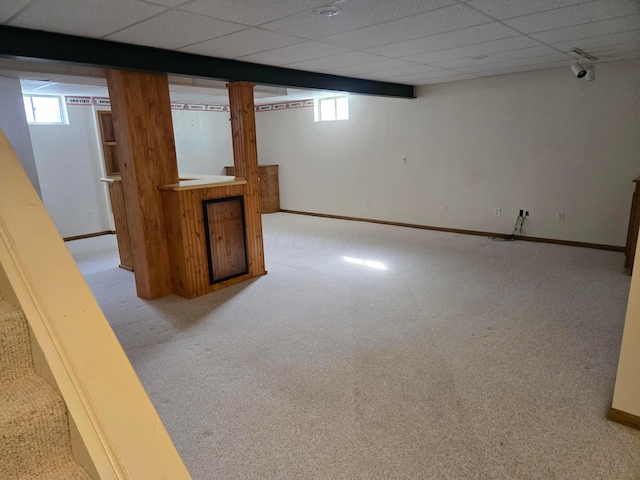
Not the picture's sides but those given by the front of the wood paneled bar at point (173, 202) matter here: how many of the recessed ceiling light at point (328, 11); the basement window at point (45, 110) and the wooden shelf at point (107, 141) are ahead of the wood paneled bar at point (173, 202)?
1

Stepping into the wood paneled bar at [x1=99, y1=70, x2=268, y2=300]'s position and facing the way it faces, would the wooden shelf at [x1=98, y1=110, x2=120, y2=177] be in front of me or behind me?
behind

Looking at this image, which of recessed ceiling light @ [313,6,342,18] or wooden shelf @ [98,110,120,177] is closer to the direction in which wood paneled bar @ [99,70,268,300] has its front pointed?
the recessed ceiling light

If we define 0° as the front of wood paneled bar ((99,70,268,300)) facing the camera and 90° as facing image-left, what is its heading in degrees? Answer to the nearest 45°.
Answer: approximately 315°

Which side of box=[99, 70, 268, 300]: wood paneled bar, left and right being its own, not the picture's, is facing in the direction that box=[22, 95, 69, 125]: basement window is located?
back

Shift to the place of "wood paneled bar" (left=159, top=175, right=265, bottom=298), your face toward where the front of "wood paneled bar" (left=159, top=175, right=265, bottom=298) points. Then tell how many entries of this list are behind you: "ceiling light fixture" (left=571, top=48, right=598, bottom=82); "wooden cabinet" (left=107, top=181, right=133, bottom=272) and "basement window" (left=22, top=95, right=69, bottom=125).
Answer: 2

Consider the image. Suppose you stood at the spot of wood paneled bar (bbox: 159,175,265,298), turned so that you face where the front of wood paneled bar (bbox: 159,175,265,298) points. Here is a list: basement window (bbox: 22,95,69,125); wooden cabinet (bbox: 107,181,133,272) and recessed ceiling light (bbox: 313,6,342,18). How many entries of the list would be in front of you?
1
